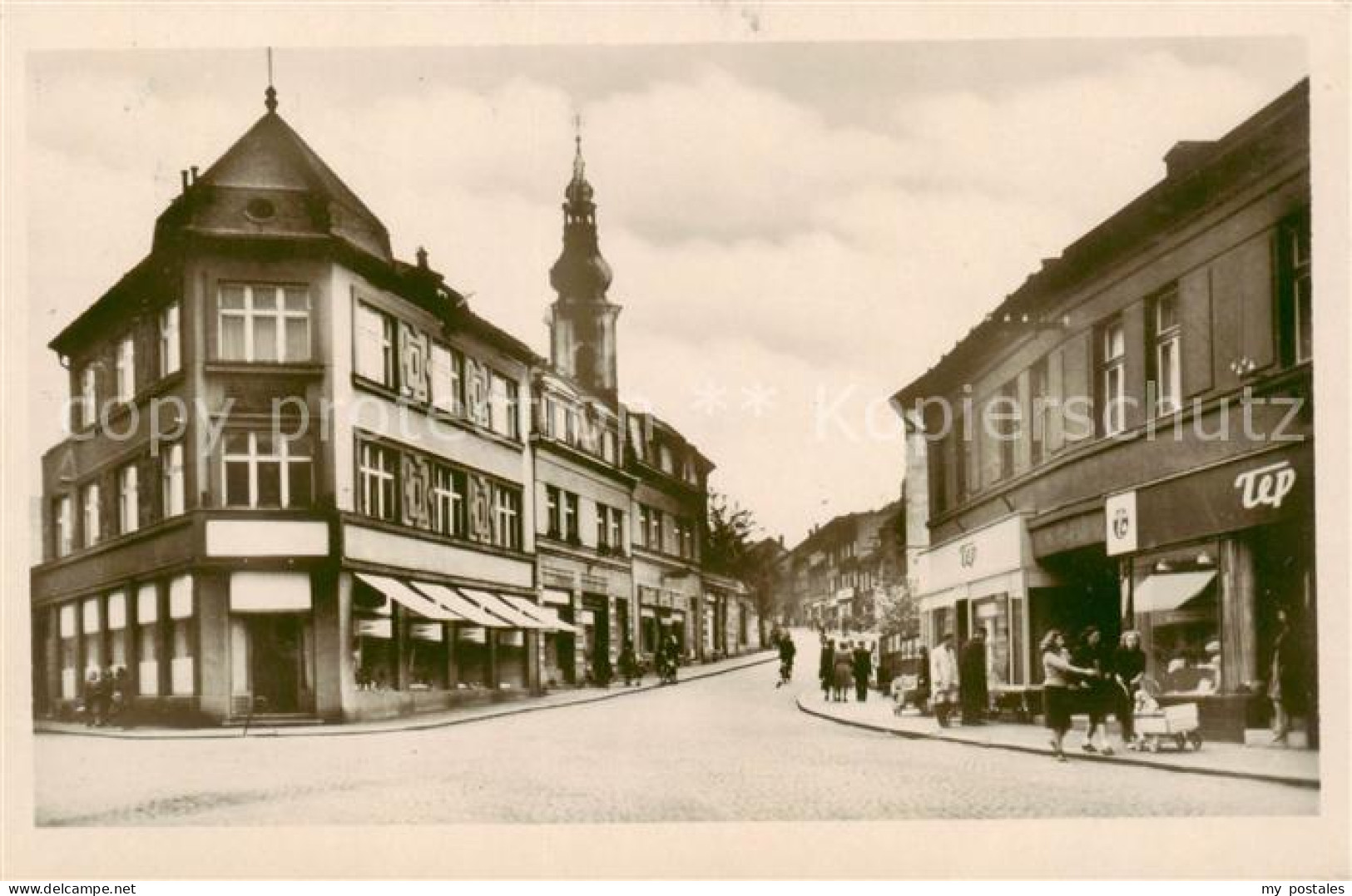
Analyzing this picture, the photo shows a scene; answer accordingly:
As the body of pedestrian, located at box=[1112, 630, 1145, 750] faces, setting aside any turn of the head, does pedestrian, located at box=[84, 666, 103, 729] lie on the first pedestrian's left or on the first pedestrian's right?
on the first pedestrian's right

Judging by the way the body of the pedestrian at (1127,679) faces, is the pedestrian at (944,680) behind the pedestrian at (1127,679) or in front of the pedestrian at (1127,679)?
behind

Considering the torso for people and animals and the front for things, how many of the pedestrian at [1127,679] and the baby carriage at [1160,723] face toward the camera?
1

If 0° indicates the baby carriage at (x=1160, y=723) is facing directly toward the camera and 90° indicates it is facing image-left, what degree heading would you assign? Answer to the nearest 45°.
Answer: approximately 270°

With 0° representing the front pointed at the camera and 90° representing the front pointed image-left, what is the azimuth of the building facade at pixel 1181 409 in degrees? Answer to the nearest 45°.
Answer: approximately 45°

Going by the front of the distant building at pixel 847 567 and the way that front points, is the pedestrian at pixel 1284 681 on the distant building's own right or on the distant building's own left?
on the distant building's own left

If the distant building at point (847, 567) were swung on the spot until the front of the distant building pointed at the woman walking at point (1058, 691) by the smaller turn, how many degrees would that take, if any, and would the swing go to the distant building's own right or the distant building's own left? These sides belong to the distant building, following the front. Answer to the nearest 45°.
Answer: approximately 45° to the distant building's own left

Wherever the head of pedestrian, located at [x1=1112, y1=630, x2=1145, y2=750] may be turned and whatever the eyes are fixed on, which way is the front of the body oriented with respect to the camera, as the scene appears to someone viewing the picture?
toward the camera
